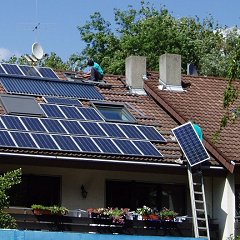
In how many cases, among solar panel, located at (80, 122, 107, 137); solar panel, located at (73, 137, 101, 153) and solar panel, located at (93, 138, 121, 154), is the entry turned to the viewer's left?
0

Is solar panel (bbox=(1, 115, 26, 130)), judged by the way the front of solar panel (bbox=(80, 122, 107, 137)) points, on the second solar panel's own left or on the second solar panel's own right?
on the second solar panel's own right

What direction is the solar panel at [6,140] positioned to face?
toward the camera

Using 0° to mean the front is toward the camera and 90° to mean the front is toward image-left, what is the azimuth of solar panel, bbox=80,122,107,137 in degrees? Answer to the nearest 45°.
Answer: approximately 315°

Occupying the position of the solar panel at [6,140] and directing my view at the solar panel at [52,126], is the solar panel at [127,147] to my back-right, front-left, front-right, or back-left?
front-right

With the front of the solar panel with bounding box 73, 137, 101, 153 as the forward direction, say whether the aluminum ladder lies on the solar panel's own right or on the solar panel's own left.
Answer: on the solar panel's own left

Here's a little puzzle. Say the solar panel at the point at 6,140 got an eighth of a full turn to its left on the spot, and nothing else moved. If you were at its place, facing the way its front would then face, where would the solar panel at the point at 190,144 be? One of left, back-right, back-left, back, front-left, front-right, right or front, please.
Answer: front-left
